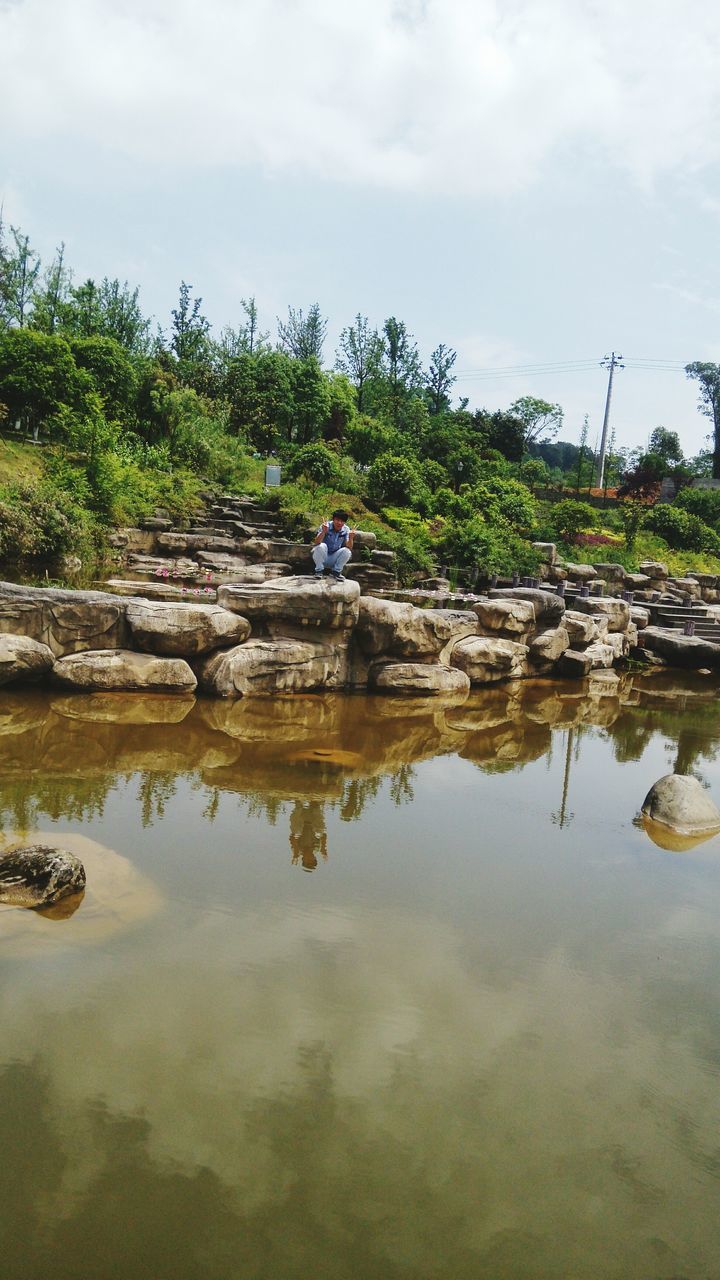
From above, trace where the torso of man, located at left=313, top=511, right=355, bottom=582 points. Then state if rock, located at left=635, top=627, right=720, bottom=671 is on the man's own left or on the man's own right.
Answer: on the man's own left

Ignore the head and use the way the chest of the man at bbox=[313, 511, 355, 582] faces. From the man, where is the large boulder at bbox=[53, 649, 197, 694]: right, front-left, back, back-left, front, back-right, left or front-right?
front-right

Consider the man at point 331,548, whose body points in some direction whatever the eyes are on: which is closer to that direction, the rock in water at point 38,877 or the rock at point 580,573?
the rock in water

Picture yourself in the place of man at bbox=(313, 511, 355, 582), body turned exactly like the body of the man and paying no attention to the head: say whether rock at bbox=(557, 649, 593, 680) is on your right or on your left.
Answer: on your left

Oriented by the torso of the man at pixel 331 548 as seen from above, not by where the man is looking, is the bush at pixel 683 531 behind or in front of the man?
behind

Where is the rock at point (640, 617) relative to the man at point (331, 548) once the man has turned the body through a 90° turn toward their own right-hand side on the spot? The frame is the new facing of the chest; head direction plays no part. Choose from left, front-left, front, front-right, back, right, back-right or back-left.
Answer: back-right

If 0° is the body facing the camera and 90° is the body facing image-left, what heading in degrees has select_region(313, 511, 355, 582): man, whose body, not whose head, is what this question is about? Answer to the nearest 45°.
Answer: approximately 0°

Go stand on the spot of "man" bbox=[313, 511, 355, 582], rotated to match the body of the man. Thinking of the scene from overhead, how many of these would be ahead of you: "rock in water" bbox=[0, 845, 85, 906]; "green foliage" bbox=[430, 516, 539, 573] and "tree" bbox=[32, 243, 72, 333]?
1

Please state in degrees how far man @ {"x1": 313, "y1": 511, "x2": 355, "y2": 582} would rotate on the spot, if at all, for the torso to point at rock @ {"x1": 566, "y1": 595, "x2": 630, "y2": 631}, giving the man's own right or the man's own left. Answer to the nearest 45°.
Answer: approximately 135° to the man's own left

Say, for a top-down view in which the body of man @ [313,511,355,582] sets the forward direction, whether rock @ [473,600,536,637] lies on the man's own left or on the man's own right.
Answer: on the man's own left

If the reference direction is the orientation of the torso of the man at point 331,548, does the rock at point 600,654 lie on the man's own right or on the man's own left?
on the man's own left

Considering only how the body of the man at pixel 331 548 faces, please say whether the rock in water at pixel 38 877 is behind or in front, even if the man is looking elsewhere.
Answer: in front

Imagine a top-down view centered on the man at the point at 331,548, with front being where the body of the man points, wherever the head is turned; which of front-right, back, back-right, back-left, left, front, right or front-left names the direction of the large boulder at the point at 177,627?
front-right

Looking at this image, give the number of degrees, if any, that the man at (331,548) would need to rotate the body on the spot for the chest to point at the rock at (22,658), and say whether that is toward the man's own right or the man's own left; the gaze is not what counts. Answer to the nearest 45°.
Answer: approximately 45° to the man's own right

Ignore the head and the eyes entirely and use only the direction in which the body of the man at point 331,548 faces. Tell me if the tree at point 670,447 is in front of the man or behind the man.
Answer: behind
